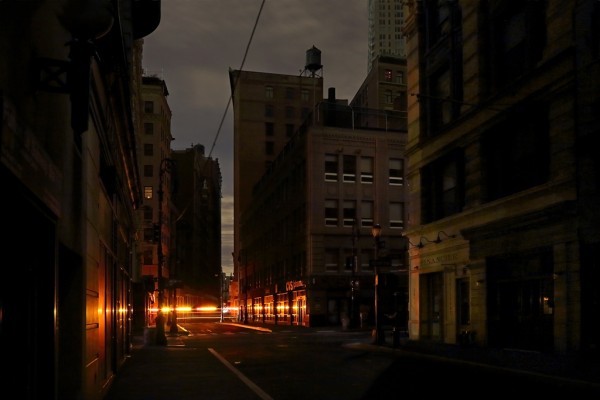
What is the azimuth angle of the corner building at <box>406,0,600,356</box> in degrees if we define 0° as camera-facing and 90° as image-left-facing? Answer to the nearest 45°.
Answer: approximately 45°

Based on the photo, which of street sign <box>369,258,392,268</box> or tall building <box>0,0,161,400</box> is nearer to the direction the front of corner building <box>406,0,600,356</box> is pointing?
the tall building

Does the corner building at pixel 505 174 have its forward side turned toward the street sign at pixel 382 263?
no

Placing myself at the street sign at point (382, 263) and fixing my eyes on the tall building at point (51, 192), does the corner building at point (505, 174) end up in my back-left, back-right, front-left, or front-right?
front-left

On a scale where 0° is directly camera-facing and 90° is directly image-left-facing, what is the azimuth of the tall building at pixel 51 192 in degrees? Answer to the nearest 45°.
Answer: approximately 270°

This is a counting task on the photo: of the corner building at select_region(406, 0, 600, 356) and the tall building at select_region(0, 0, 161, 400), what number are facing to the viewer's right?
1

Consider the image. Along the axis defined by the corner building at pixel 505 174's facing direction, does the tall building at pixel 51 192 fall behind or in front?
in front

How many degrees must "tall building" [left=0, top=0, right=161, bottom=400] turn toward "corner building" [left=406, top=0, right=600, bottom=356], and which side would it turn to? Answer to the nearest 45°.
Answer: approximately 45° to its left
